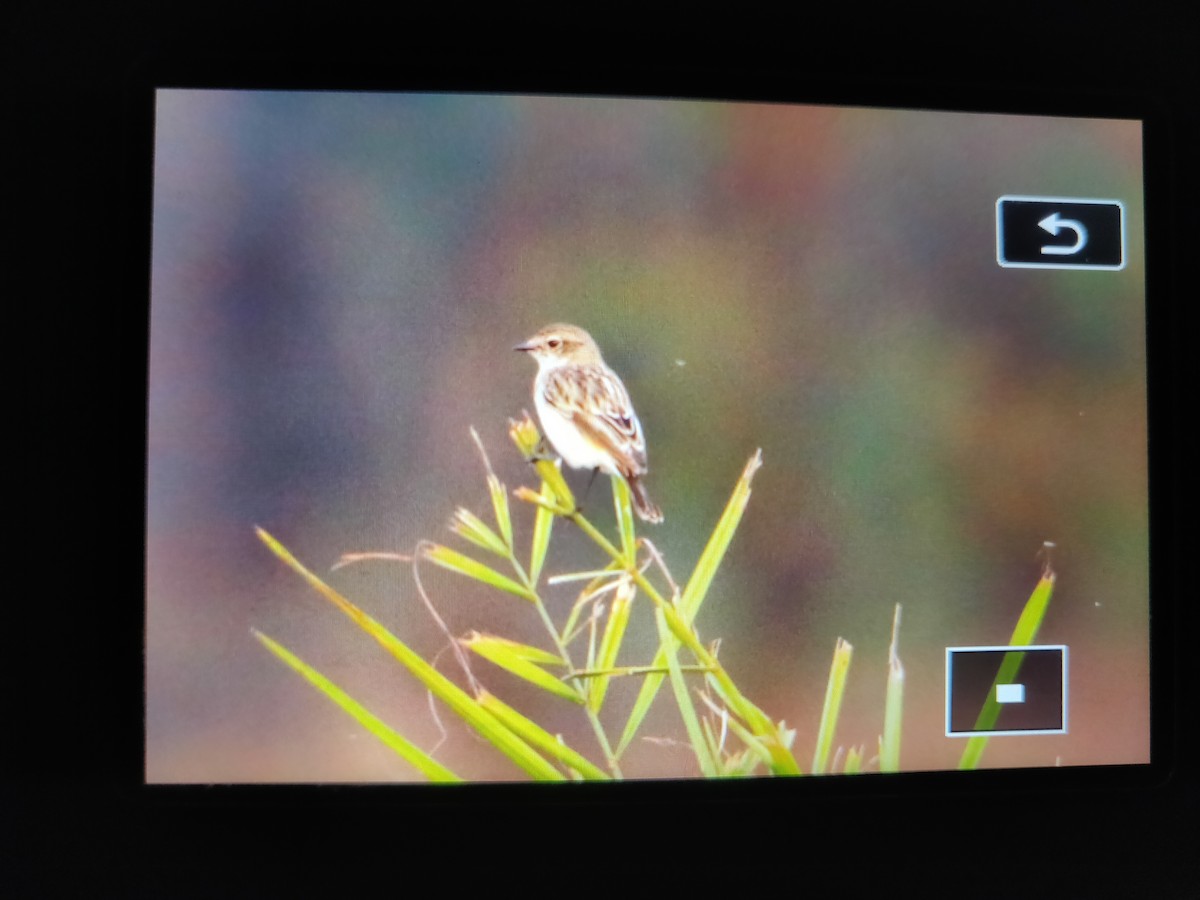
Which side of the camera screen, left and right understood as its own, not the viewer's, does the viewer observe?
front
